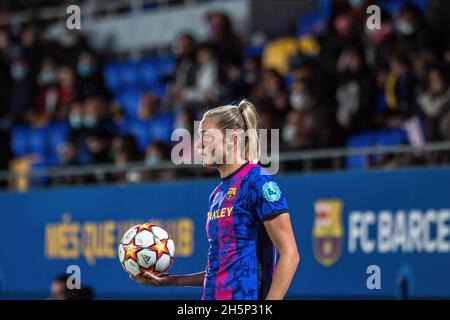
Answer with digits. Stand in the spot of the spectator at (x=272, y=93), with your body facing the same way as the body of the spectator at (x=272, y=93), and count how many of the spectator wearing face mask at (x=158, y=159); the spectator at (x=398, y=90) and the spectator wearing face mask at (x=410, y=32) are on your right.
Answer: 1

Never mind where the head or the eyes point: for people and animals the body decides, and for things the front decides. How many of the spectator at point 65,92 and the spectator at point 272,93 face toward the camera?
2

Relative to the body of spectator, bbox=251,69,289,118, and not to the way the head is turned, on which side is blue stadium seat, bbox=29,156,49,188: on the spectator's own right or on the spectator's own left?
on the spectator's own right

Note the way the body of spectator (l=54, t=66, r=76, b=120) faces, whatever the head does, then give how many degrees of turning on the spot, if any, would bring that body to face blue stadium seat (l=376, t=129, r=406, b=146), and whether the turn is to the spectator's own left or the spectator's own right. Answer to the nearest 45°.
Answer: approximately 45° to the spectator's own left

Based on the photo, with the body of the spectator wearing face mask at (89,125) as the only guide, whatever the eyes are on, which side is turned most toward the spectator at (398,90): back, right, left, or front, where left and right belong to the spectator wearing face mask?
left

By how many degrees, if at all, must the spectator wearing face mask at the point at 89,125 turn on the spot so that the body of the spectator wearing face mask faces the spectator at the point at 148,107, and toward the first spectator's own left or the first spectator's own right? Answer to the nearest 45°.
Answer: approximately 135° to the first spectator's own left
